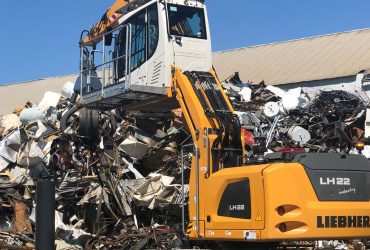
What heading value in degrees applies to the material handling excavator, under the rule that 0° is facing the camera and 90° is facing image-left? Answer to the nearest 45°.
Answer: approximately 135°

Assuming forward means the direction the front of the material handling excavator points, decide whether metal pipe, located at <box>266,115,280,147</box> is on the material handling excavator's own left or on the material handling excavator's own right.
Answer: on the material handling excavator's own right

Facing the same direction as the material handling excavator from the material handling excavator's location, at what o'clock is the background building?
The background building is roughly at 2 o'clock from the material handling excavator.

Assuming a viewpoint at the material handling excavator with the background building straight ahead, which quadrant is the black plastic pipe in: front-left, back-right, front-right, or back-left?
back-left

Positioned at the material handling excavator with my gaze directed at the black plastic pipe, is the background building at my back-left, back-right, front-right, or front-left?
back-right

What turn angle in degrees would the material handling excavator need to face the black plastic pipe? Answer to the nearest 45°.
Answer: approximately 90° to its left

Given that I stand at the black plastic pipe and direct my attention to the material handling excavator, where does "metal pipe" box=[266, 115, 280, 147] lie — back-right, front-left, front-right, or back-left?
front-left
